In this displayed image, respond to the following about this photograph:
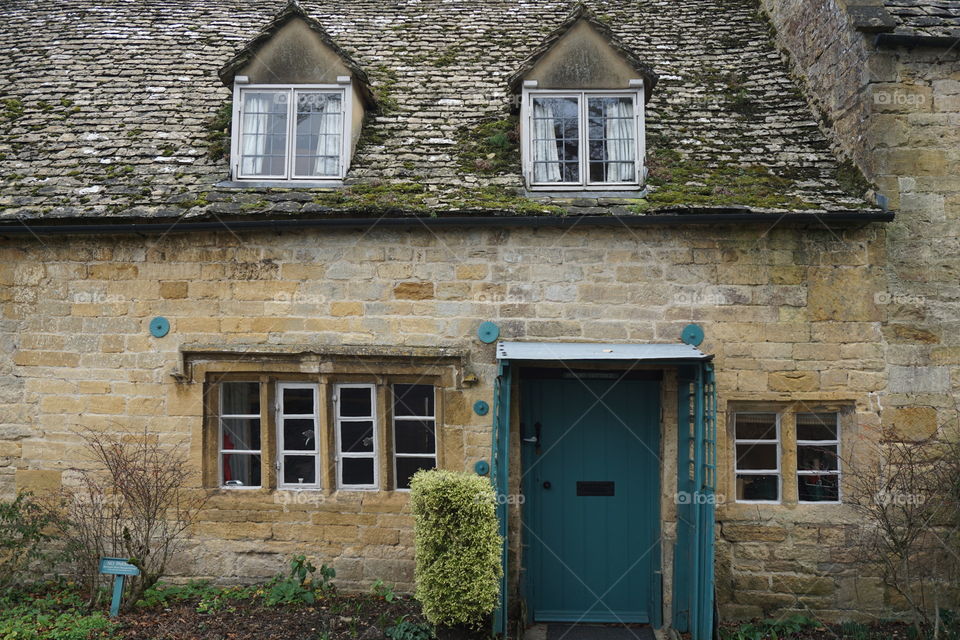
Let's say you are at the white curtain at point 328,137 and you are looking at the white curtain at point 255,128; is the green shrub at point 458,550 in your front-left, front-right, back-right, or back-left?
back-left

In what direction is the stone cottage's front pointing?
toward the camera

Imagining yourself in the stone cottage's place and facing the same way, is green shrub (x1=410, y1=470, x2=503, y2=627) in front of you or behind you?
in front

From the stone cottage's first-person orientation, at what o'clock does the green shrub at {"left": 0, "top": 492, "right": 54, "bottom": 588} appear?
The green shrub is roughly at 3 o'clock from the stone cottage.
